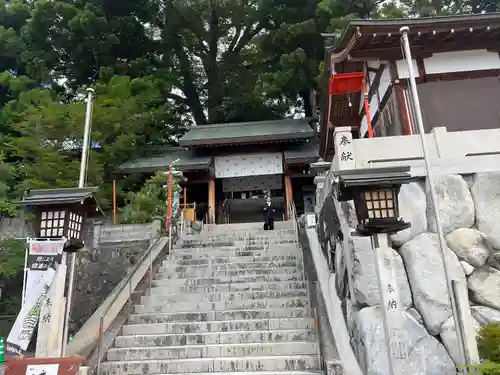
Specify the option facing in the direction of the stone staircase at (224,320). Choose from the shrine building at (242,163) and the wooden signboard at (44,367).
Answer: the shrine building

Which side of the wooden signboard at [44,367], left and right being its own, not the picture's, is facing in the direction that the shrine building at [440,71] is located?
left

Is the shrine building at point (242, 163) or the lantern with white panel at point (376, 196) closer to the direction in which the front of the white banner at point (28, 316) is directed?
the lantern with white panel

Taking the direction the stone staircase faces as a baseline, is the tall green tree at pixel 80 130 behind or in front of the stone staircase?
behind
